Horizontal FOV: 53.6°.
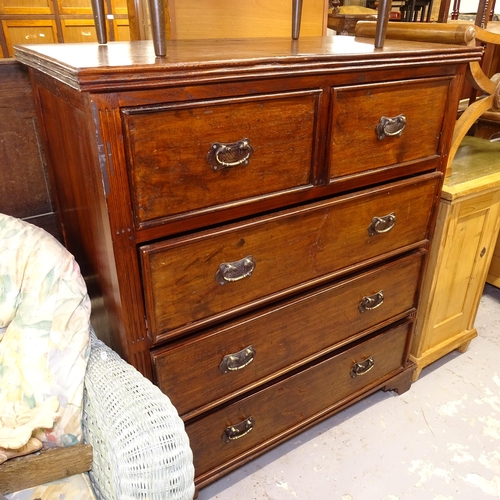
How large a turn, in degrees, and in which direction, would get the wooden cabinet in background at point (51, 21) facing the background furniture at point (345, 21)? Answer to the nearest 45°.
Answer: approximately 45° to its left

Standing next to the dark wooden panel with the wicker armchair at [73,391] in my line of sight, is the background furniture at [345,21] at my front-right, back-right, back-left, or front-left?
back-left

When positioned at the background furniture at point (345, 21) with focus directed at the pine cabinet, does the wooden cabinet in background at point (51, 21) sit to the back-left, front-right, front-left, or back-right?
back-right

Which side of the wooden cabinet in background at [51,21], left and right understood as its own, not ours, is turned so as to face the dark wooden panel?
front

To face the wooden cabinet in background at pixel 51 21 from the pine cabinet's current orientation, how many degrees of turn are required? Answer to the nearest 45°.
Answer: approximately 180°

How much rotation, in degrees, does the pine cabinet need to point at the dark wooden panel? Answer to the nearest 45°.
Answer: approximately 90° to its right

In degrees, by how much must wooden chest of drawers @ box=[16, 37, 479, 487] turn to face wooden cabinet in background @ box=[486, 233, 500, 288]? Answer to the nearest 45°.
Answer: approximately 90° to its left

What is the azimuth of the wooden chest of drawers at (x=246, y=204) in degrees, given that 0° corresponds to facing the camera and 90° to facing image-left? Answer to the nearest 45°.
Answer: approximately 315°

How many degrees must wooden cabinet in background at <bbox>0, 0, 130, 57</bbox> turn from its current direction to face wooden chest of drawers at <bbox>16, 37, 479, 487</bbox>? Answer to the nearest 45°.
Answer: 0° — it already faces it

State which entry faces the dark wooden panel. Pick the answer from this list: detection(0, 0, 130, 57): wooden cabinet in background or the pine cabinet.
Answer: the wooden cabinet in background

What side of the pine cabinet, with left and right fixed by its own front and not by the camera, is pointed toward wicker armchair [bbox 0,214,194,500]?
right

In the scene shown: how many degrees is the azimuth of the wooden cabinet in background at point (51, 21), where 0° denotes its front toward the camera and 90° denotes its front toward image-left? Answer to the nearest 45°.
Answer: approximately 0°
